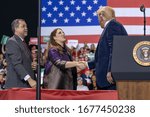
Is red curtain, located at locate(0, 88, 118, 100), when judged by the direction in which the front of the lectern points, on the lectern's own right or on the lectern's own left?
on the lectern's own right

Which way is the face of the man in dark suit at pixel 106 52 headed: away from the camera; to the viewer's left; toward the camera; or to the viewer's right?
to the viewer's left

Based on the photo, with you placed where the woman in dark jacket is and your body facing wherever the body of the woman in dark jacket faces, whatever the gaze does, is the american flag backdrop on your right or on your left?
on your left

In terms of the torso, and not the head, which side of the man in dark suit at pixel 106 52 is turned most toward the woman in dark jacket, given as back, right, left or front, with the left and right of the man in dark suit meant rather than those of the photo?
front

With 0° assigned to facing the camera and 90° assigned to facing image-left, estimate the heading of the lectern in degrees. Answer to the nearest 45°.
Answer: approximately 0°

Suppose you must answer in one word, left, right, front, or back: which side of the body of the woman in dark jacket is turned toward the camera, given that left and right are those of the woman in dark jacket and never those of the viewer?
right

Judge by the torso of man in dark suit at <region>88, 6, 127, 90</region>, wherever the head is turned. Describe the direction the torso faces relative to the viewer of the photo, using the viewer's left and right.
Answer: facing to the left of the viewer

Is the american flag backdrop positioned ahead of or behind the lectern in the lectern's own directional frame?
behind

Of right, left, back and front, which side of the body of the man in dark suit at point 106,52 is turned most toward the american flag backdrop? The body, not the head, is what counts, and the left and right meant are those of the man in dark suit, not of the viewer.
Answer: right

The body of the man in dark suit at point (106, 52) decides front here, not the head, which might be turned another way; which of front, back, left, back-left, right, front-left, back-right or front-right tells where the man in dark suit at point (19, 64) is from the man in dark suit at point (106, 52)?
front

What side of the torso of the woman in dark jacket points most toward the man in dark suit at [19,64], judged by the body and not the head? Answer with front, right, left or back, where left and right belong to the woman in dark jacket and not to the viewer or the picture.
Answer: back

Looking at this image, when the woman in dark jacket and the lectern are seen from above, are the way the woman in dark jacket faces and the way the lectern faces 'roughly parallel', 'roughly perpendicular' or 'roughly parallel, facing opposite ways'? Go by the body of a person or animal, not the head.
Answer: roughly perpendicular

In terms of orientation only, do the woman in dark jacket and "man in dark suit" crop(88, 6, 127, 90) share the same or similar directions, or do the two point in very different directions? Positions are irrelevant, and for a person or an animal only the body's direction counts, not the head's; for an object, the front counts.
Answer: very different directions

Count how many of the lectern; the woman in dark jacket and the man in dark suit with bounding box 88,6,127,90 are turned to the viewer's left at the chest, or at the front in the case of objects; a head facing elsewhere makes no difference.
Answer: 1

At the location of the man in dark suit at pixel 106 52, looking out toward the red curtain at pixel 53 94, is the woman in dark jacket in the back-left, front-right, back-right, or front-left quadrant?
front-right
